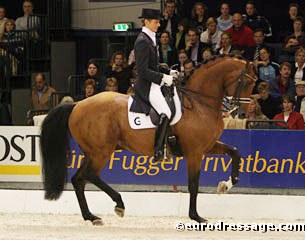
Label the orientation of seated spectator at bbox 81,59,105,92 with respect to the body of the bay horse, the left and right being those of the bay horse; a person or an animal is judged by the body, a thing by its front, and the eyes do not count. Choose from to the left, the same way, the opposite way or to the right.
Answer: to the right

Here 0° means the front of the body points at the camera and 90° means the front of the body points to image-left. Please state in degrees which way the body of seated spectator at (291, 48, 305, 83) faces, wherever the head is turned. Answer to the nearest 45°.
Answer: approximately 45°

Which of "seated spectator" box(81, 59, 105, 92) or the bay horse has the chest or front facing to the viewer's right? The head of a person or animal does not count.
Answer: the bay horse

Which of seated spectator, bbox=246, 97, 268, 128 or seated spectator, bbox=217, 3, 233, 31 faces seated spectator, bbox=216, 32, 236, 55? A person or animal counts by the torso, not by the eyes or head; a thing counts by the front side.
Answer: seated spectator, bbox=217, 3, 233, 31

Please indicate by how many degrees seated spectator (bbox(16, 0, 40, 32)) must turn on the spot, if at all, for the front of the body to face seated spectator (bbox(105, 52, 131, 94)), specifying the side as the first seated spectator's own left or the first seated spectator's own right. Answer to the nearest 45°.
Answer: approximately 45° to the first seated spectator's own left

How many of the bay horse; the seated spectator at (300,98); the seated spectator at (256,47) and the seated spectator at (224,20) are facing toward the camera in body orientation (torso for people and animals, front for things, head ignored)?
3

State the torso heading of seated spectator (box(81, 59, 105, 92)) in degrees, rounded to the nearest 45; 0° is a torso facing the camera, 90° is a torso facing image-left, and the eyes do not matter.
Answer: approximately 0°

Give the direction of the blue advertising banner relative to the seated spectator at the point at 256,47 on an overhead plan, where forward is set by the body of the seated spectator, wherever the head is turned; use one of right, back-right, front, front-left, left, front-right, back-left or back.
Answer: front

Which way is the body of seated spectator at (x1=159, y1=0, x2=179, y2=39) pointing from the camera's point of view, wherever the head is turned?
toward the camera

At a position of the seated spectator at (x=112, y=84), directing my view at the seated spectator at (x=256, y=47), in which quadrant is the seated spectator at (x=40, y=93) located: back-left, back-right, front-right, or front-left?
back-left

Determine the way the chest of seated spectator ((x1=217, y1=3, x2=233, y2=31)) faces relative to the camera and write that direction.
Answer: toward the camera

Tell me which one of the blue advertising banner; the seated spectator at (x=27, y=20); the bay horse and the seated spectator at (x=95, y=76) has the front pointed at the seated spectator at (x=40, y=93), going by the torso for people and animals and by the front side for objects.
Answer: the seated spectator at (x=27, y=20)

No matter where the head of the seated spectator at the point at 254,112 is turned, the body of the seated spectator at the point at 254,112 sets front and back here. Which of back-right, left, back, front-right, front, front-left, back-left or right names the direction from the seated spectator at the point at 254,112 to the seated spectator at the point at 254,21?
back-right

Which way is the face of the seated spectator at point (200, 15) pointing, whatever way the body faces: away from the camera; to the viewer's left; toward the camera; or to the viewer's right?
toward the camera

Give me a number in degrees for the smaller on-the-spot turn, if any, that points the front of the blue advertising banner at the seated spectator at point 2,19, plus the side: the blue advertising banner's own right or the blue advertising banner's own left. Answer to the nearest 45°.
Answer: approximately 135° to the blue advertising banner's own right

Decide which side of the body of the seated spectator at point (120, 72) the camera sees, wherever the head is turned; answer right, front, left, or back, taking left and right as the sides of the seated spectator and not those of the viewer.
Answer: front
